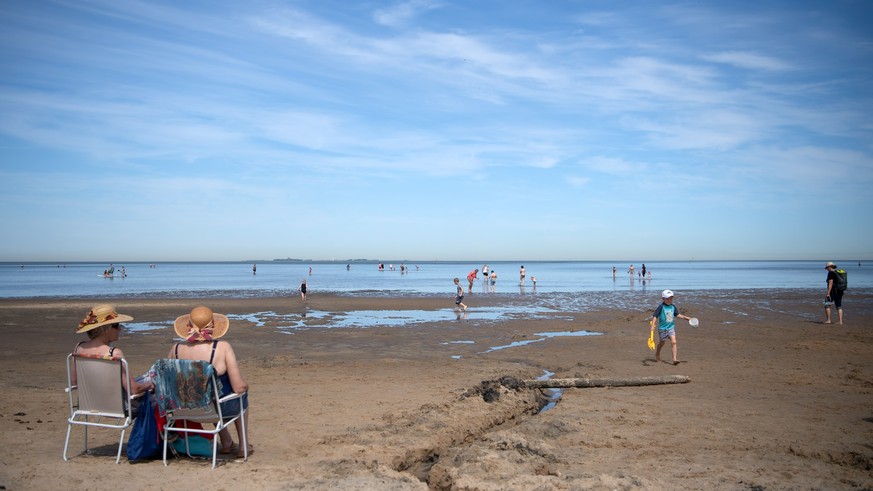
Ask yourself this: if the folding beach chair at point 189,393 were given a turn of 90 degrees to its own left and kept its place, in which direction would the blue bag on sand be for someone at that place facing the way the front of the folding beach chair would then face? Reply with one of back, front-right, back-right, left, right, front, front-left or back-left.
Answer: front

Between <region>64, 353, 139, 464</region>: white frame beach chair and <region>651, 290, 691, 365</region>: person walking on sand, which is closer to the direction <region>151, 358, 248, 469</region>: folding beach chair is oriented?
the person walking on sand

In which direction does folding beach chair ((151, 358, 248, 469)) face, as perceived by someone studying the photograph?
facing away from the viewer and to the right of the viewer

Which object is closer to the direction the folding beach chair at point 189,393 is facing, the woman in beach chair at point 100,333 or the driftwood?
the driftwood

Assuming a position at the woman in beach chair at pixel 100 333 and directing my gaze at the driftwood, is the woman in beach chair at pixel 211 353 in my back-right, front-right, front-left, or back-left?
front-right

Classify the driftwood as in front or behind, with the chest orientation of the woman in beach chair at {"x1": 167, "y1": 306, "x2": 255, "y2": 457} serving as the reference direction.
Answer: in front

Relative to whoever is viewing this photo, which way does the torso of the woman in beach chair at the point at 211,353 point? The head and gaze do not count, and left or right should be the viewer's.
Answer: facing away from the viewer and to the right of the viewer

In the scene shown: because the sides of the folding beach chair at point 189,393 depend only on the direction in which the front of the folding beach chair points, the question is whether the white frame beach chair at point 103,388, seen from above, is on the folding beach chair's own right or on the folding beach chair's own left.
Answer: on the folding beach chair's own left

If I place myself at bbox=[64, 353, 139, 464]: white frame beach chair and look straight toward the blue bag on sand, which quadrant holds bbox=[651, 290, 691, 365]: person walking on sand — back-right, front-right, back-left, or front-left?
front-left

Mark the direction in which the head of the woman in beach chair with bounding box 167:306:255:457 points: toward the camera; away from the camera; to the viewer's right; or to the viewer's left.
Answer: away from the camera

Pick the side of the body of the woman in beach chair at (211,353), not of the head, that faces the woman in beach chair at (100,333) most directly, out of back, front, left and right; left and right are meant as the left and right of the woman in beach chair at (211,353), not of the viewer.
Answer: left
